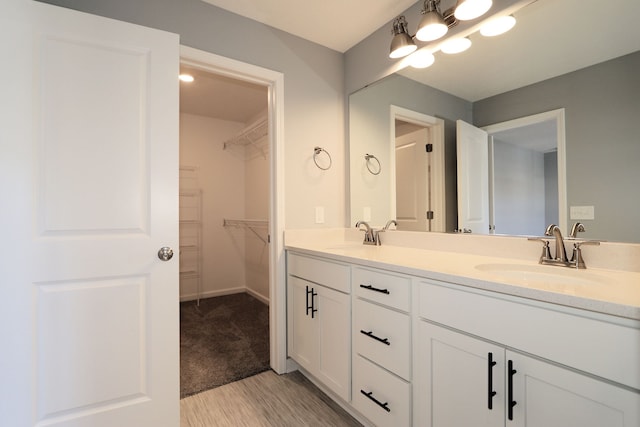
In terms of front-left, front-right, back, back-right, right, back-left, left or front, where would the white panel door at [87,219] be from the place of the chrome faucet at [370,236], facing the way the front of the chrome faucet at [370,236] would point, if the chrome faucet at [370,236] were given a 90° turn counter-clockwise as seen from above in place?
right

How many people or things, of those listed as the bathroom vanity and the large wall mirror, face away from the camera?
0

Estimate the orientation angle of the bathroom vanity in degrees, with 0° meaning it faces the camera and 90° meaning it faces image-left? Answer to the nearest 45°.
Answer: approximately 45°

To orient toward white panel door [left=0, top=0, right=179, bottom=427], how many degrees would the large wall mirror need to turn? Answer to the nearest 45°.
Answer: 0° — it already faces it

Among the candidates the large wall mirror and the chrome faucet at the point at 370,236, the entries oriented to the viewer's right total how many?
0

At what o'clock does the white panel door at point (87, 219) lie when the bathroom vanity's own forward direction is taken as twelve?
The white panel door is roughly at 1 o'clock from the bathroom vanity.

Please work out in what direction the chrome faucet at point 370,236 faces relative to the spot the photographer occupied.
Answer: facing the viewer and to the left of the viewer

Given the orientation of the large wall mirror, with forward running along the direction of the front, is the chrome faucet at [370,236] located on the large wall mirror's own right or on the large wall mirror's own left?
on the large wall mirror's own right
